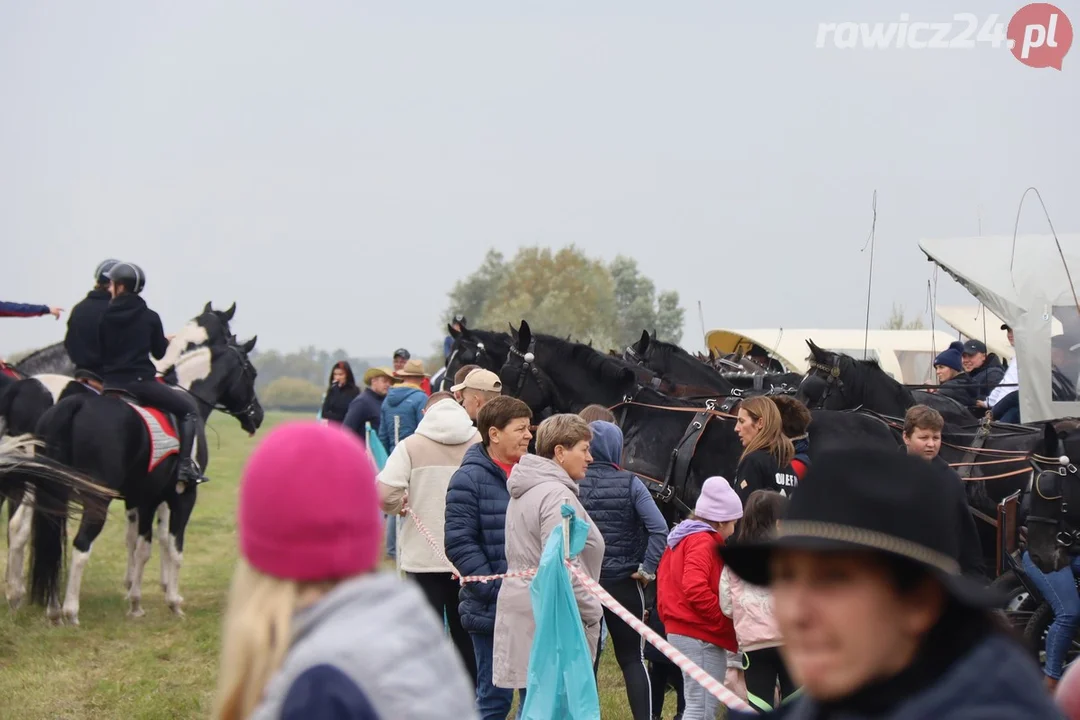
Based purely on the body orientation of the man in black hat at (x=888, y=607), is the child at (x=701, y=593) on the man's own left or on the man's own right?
on the man's own right

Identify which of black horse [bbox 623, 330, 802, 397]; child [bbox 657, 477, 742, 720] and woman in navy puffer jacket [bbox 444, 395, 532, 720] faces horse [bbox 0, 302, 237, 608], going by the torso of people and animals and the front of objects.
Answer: the black horse

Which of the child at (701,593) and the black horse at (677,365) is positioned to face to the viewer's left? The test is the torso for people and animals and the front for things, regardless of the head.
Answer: the black horse

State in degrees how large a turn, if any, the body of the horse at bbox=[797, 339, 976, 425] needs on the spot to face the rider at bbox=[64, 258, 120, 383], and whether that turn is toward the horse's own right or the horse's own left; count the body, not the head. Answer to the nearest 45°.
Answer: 0° — it already faces them

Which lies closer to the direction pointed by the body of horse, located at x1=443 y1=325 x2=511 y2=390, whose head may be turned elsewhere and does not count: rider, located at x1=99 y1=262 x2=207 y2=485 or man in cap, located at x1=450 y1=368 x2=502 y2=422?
the rider

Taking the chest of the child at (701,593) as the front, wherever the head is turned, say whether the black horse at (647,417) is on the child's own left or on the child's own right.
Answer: on the child's own left

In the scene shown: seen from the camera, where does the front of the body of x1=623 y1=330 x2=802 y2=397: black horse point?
to the viewer's left

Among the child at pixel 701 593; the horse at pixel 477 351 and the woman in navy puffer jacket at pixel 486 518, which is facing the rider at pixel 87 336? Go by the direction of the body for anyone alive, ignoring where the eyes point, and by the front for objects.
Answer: the horse

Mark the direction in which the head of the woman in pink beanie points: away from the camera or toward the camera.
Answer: away from the camera

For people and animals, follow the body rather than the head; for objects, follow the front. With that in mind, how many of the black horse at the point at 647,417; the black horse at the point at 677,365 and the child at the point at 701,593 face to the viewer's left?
2
